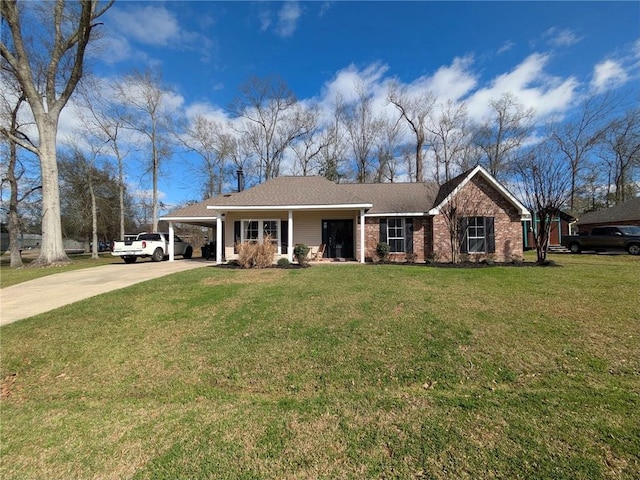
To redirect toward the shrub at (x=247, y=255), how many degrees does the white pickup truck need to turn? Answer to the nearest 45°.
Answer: approximately 90° to its right

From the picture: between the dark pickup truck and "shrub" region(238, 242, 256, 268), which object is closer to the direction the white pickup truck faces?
the dark pickup truck

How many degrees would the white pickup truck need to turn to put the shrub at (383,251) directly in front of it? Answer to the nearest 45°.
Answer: approximately 90° to its right

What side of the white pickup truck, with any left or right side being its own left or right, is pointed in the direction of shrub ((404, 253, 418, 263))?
right

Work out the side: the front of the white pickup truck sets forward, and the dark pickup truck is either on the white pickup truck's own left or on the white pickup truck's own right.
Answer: on the white pickup truck's own right

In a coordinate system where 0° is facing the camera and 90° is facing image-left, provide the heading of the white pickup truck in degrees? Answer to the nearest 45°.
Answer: approximately 225°
